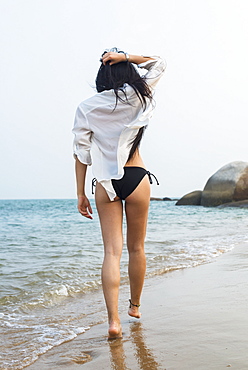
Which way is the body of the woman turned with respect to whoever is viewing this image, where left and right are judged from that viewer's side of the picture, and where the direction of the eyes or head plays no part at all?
facing away from the viewer

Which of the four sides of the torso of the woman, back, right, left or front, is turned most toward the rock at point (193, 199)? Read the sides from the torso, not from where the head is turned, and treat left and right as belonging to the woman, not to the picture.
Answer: front

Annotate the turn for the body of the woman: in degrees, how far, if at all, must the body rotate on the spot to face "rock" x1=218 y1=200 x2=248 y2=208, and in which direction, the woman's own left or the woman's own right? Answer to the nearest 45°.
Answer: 0° — they already face it

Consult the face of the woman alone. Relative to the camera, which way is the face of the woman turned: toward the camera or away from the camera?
away from the camera
